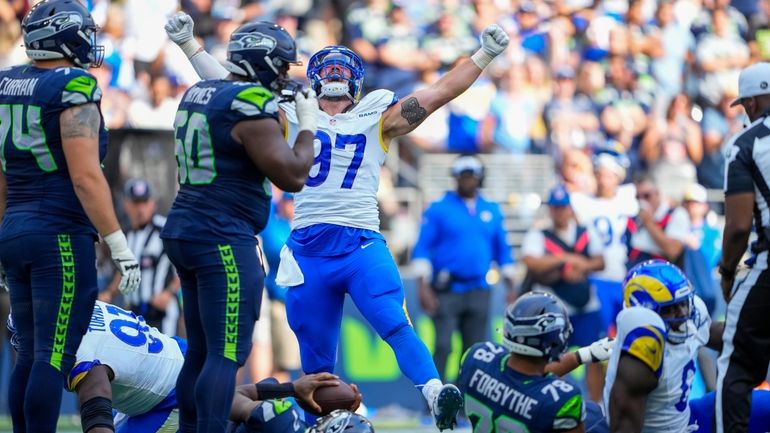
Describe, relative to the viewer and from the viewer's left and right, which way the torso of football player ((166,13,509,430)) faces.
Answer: facing the viewer

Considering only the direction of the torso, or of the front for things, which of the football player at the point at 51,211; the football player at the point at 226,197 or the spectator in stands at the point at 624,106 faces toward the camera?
the spectator in stands

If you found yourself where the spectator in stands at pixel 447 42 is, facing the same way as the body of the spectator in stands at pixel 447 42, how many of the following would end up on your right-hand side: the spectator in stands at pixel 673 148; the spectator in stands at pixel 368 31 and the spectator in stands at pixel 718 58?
1

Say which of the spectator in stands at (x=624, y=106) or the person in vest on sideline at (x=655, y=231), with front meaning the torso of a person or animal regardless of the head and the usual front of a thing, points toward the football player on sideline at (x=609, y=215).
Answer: the spectator in stands at (x=624, y=106)

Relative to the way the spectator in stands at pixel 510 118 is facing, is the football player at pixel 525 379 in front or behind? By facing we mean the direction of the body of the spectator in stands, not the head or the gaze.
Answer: in front

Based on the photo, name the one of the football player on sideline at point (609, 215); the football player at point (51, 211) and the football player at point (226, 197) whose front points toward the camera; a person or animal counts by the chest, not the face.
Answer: the football player on sideline

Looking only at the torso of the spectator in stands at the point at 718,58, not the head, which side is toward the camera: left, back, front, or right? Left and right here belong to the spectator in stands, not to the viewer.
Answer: front

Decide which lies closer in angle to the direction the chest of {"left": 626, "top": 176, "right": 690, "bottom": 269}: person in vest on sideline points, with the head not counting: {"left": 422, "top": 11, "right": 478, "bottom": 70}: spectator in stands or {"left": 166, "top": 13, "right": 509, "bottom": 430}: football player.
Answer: the football player

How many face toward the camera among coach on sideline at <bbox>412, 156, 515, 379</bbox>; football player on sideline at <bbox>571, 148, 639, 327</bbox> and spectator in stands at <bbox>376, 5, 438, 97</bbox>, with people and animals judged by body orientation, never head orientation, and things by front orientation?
3

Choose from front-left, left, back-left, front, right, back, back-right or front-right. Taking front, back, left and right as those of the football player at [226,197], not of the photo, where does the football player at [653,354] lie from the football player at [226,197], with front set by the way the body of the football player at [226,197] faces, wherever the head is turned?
front-right

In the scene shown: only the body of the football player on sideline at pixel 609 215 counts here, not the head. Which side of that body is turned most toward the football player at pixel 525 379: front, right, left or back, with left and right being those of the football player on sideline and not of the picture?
front

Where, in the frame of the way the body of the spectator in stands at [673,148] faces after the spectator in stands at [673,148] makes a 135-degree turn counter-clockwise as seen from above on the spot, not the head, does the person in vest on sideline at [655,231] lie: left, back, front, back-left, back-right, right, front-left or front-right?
back-right

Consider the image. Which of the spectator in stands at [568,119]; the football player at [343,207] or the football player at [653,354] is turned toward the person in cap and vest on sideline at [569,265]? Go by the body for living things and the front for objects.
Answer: the spectator in stands at [568,119]
